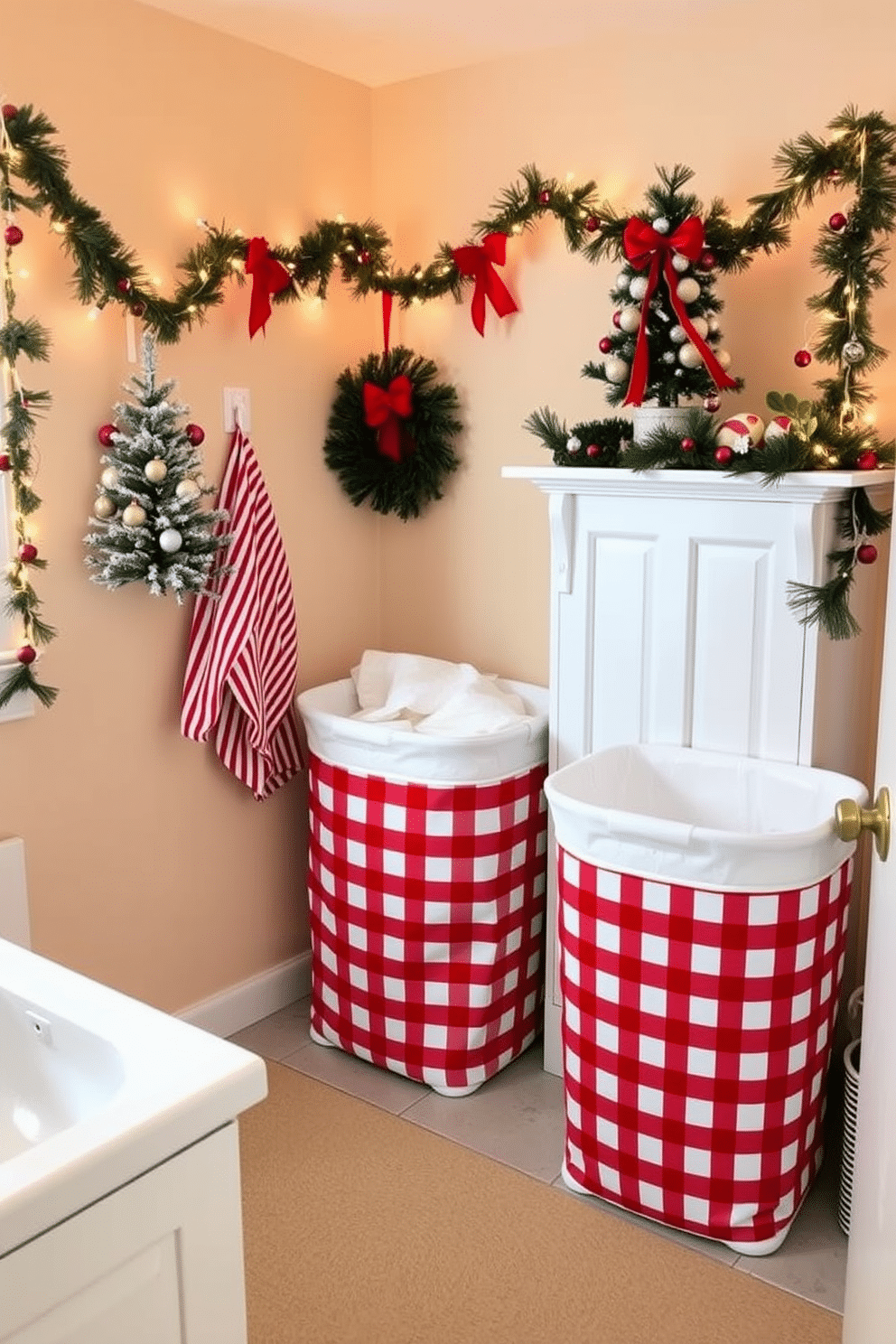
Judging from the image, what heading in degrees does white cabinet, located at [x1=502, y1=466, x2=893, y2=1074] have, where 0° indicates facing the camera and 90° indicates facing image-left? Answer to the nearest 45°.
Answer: approximately 45°

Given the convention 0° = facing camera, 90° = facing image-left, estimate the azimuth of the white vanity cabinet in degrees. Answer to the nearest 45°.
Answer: approximately 315°

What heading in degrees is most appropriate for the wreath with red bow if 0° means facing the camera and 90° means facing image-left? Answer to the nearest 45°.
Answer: approximately 0°

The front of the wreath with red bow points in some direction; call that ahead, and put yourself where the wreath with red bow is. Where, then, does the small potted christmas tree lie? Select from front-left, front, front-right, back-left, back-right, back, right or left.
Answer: front-left
